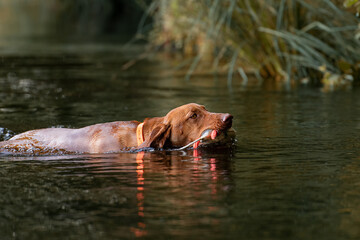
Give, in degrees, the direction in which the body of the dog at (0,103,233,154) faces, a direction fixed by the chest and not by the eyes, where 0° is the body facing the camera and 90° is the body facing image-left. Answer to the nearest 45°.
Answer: approximately 270°
